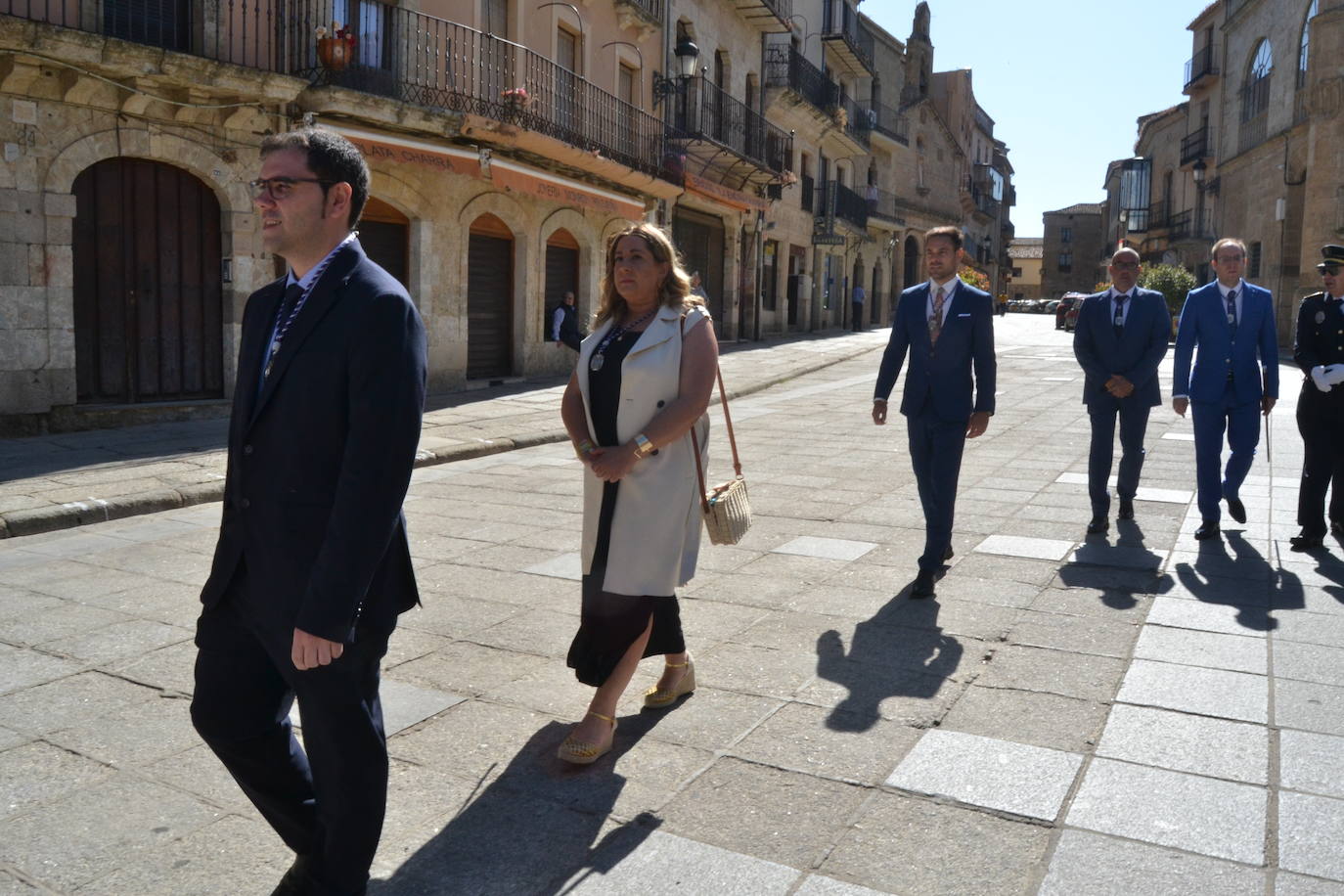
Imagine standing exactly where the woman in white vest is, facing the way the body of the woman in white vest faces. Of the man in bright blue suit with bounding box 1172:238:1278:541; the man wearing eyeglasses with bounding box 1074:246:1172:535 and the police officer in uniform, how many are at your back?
3

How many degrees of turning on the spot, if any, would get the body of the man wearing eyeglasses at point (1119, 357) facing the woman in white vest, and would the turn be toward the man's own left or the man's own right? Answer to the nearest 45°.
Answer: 0° — they already face them

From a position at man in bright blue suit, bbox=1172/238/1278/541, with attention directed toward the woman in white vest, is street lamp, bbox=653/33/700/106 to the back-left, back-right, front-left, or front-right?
back-right

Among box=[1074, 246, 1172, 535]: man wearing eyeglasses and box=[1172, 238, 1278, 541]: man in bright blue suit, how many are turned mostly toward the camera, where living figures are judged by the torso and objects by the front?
2

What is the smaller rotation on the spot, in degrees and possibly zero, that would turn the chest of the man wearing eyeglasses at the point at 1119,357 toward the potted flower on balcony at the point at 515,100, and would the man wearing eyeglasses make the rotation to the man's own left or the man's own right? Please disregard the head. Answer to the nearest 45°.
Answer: approximately 135° to the man's own right

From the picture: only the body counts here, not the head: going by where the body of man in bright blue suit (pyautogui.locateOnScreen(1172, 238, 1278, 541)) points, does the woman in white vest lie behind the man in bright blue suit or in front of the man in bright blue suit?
in front
